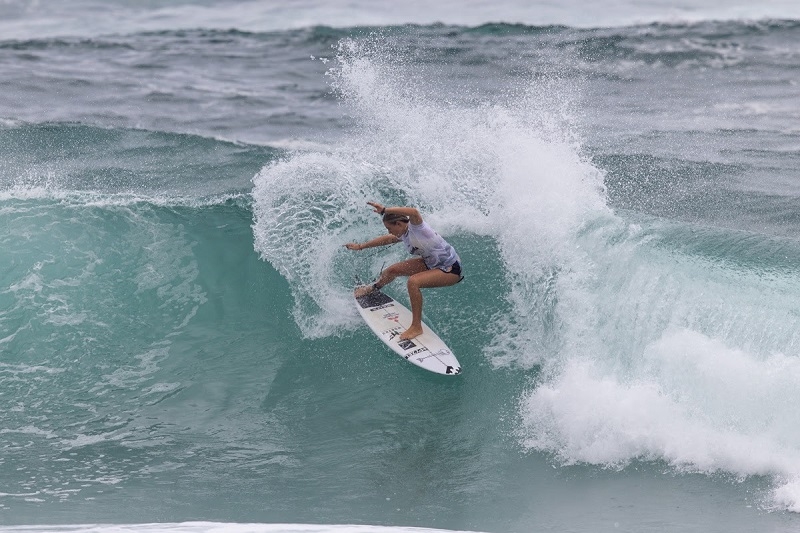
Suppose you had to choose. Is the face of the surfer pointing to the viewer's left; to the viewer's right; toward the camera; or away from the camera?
to the viewer's left

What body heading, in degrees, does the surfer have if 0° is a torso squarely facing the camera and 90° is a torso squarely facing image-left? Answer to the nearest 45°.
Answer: approximately 90°
